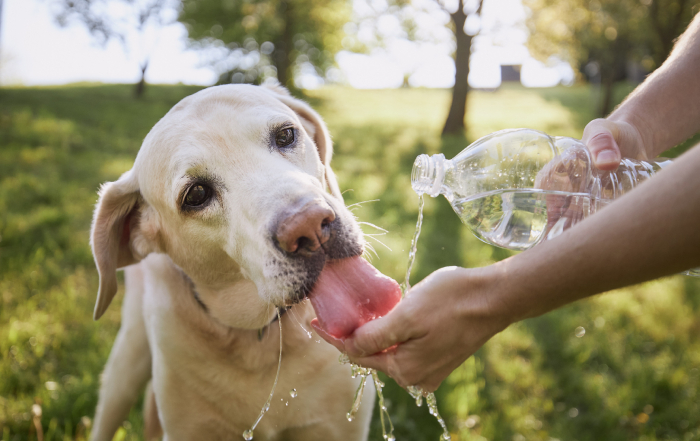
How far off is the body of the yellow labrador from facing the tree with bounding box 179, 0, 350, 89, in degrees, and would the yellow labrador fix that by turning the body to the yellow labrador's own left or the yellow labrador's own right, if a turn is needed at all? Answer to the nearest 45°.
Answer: approximately 135° to the yellow labrador's own left

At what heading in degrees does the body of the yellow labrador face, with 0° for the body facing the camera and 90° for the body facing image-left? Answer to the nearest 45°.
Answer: approximately 315°

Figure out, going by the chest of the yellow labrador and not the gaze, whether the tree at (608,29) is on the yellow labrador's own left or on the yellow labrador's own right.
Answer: on the yellow labrador's own left
